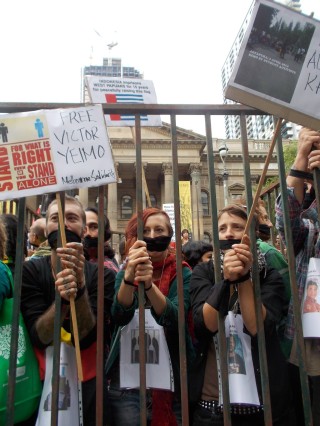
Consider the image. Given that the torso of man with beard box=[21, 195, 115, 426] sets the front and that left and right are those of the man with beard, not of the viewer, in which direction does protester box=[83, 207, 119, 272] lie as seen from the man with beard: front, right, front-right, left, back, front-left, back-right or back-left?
back

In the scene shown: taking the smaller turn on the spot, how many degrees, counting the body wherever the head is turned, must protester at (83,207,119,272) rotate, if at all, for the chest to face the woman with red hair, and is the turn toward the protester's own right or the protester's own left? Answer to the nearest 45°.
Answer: approximately 45° to the protester's own left

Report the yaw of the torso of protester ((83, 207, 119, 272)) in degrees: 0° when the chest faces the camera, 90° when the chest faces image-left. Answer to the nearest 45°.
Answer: approximately 45°

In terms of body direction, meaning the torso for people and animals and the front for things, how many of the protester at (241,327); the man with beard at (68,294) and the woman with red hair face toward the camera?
3

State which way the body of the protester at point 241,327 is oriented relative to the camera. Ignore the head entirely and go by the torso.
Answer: toward the camera

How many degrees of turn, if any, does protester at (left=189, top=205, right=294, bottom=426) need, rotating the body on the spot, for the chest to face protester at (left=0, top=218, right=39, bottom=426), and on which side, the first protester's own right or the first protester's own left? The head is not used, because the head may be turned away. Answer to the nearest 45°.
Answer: approximately 90° to the first protester's own right

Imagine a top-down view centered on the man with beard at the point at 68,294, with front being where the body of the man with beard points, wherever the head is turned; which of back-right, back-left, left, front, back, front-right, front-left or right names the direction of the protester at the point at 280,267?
left

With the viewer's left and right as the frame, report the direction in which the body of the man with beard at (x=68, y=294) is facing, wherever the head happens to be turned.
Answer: facing the viewer

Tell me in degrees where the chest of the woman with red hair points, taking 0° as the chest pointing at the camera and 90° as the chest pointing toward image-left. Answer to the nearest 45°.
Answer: approximately 0°

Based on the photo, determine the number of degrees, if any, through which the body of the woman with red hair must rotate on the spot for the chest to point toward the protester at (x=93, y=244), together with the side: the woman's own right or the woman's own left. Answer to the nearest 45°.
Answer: approximately 180°

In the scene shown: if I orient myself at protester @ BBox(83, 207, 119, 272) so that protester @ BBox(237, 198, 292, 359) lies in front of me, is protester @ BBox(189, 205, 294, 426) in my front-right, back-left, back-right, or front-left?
front-right
